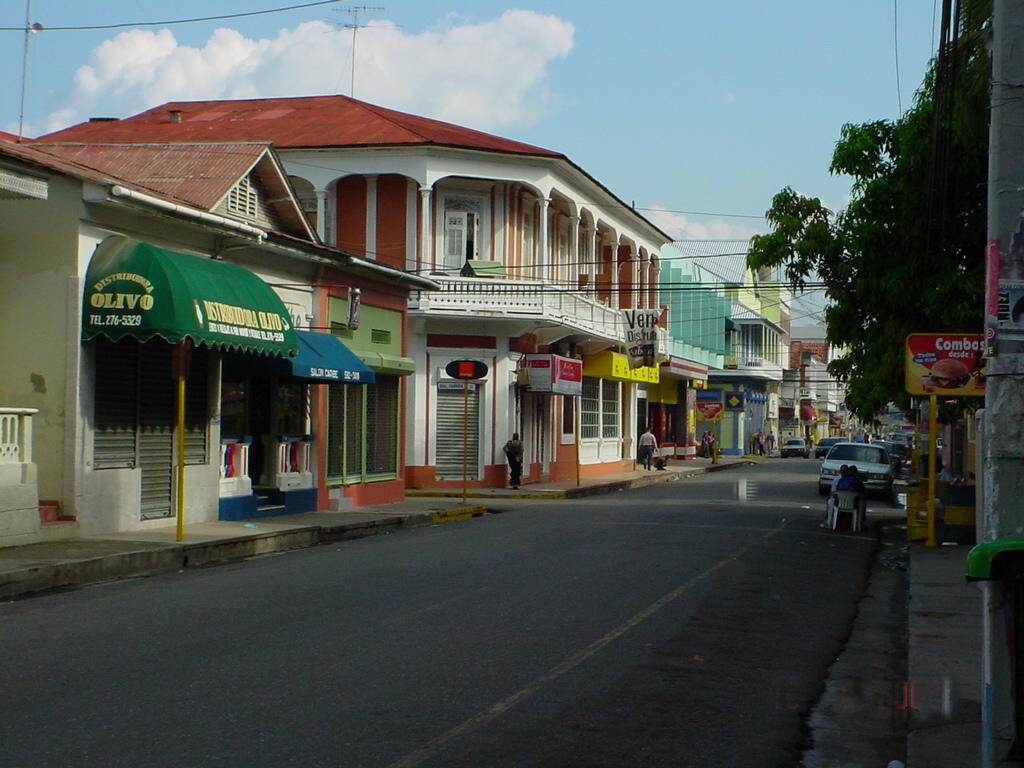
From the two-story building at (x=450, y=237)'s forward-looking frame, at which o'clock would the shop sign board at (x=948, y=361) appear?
The shop sign board is roughly at 1 o'clock from the two-story building.

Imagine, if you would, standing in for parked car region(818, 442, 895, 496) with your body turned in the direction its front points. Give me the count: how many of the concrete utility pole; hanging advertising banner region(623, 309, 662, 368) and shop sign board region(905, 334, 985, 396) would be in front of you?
2

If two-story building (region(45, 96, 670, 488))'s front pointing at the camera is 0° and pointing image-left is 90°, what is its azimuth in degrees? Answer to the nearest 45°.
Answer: approximately 315°

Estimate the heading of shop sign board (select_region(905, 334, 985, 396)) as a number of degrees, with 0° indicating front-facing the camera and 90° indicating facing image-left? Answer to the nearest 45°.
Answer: approximately 0°

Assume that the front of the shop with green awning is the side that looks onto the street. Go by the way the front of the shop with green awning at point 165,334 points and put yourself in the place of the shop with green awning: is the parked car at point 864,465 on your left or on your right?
on your left

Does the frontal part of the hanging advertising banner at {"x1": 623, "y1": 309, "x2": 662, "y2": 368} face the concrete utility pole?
yes

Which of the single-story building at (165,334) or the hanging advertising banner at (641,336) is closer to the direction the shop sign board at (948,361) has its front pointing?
the single-story building

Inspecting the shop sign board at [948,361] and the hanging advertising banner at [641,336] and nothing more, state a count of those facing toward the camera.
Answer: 2

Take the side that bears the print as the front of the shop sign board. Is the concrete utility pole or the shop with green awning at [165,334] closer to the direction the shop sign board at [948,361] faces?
the concrete utility pole

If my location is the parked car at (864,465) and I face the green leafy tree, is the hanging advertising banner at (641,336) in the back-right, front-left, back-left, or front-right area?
back-right

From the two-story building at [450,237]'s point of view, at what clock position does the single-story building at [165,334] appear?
the single-story building at [165,334] is roughly at 2 o'clock from the two-story building at [450,237].

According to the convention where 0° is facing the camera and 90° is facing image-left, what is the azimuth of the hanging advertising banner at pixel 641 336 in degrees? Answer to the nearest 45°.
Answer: approximately 0°

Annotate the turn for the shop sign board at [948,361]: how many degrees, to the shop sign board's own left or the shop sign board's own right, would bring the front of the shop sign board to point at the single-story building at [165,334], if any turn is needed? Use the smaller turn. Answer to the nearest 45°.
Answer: approximately 90° to the shop sign board's own right

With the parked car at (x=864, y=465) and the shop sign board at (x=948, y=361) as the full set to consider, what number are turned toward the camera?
2
